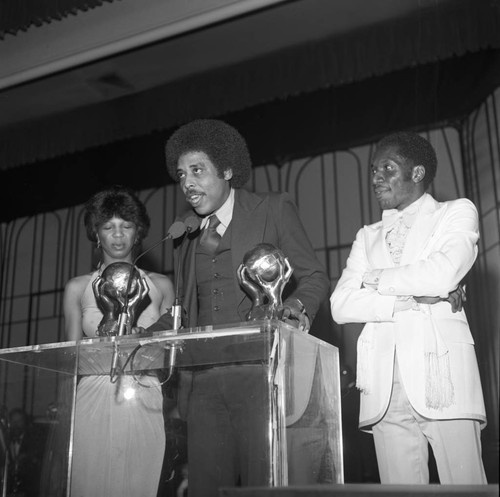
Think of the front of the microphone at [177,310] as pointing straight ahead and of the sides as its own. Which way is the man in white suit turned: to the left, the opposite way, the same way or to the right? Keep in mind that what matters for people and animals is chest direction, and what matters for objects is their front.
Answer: the opposite way

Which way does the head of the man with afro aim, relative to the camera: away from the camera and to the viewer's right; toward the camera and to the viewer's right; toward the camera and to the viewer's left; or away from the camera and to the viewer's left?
toward the camera and to the viewer's left

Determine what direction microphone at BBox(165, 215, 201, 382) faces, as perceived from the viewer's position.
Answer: facing away from the viewer and to the right of the viewer

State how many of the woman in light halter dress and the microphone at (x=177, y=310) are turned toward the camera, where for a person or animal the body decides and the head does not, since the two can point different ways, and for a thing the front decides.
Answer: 1

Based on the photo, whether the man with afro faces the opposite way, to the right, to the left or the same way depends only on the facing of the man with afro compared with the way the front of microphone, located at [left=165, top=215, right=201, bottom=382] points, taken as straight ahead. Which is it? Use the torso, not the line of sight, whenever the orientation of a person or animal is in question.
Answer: the opposite way

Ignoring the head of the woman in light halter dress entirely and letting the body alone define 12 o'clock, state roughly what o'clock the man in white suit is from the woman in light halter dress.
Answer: The man in white suit is roughly at 9 o'clock from the woman in light halter dress.

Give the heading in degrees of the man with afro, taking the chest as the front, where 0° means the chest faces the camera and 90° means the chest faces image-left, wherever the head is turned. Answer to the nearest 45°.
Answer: approximately 45°
